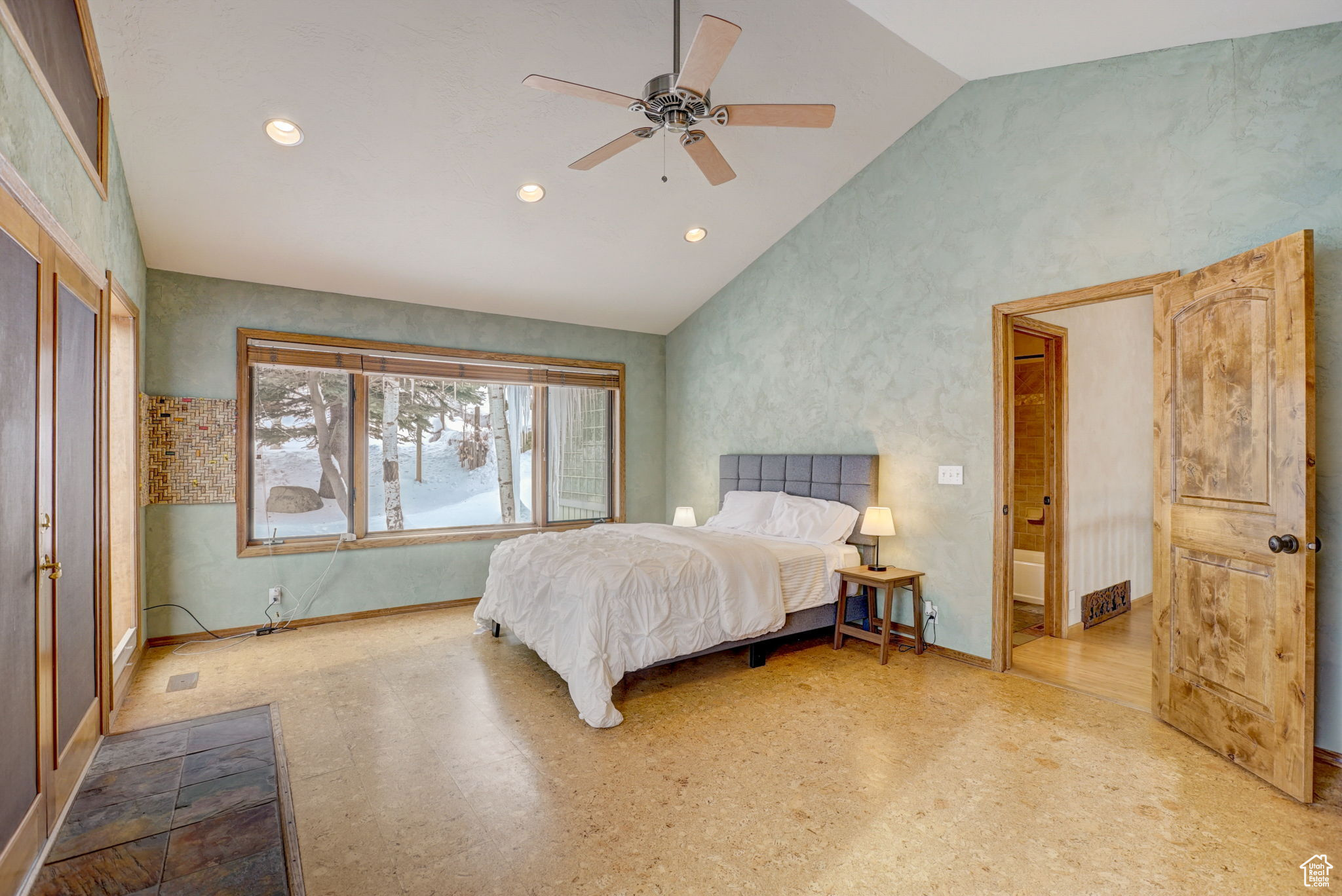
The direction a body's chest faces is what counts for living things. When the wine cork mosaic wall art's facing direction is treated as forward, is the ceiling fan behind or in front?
in front

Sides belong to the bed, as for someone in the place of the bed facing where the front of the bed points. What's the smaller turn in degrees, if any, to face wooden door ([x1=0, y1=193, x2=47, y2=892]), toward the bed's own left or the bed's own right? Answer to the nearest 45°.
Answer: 0° — it already faces it

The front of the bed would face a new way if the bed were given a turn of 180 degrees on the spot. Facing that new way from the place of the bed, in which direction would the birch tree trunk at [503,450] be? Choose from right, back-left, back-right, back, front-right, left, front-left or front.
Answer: left

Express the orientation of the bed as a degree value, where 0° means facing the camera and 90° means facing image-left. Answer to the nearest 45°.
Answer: approximately 45°

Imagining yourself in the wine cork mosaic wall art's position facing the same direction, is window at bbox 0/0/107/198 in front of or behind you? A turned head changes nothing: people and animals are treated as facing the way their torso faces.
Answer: in front

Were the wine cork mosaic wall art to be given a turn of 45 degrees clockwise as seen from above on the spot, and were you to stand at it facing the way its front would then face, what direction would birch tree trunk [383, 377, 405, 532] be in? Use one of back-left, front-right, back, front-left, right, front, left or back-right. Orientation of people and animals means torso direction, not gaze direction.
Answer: back-left

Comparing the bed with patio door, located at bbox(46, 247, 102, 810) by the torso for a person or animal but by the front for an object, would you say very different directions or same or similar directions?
very different directions

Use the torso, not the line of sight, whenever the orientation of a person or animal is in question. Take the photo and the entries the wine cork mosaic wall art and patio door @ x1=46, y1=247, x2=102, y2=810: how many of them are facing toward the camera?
1

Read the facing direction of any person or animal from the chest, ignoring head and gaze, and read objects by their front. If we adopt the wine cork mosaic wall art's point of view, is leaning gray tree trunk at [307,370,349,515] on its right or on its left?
on its left

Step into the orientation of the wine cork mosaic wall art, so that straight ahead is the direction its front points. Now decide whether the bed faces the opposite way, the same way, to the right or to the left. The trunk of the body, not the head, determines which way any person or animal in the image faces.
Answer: to the right

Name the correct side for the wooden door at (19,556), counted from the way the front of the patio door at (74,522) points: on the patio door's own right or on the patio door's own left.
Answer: on the patio door's own right

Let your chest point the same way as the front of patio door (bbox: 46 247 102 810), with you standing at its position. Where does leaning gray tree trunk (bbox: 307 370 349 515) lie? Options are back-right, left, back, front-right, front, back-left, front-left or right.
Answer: front-left

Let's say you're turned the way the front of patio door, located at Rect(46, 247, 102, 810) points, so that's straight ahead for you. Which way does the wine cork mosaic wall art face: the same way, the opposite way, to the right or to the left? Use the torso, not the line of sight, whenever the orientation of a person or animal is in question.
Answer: to the right
